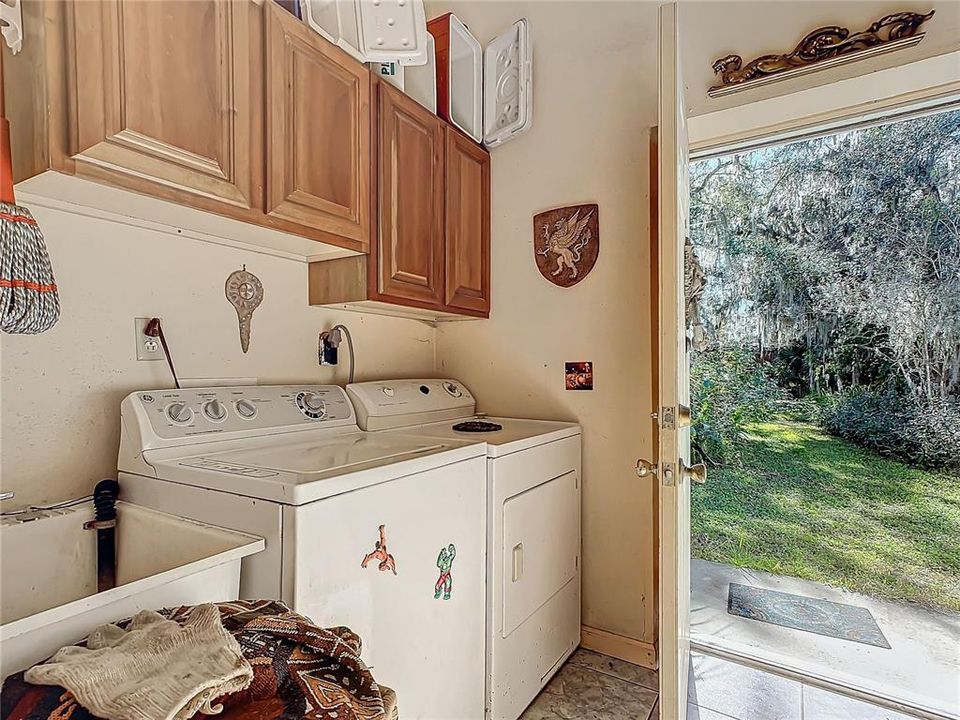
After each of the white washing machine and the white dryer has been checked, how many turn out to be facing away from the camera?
0

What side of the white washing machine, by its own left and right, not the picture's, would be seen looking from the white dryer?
left

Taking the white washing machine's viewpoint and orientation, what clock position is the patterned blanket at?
The patterned blanket is roughly at 2 o'clock from the white washing machine.

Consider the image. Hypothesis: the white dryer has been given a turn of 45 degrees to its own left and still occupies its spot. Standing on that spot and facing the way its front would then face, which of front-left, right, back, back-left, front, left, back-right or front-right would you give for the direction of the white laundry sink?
back-right

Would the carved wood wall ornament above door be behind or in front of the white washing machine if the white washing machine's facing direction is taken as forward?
in front

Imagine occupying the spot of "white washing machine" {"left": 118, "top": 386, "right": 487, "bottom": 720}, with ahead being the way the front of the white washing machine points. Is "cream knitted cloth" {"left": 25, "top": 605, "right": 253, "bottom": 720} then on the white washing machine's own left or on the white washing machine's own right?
on the white washing machine's own right

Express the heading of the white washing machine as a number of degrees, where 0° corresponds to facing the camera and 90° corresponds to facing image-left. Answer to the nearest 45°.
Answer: approximately 315°

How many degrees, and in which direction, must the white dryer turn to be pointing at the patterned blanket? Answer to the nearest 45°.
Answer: approximately 90° to its right
